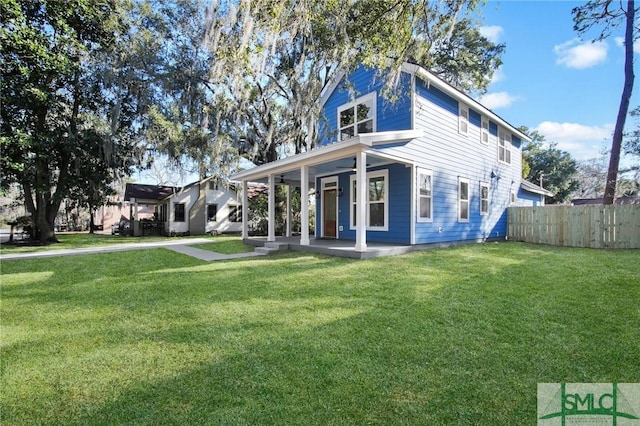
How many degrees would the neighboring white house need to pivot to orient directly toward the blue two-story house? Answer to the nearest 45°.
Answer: approximately 90° to its left

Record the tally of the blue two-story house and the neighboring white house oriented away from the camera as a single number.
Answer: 0

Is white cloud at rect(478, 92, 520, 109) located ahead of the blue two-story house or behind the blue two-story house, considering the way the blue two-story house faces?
behind

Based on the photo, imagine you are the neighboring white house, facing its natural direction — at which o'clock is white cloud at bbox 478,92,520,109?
The white cloud is roughly at 7 o'clock from the neighboring white house.

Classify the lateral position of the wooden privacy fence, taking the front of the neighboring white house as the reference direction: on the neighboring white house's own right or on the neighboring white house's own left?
on the neighboring white house's own left

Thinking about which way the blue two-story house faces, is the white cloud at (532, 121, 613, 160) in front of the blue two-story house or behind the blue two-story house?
behind

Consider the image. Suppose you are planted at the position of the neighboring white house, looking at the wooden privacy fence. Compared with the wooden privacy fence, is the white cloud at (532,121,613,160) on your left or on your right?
left

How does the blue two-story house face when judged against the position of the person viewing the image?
facing the viewer and to the left of the viewer

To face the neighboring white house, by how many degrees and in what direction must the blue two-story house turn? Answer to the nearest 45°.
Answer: approximately 90° to its right

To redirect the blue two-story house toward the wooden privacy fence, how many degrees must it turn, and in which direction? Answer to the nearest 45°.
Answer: approximately 135° to its left
